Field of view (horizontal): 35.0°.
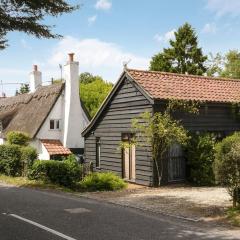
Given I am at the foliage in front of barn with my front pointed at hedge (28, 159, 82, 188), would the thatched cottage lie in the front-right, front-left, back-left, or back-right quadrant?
front-right

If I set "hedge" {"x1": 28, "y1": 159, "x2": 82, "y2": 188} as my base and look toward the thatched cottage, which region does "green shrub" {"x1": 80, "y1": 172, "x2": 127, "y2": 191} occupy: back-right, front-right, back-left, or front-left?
back-right

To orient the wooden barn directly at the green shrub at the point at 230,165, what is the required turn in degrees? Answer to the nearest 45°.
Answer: approximately 45° to its left

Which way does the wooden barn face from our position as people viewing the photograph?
facing the viewer and to the left of the viewer

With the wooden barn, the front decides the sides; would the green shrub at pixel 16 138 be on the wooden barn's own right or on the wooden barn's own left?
on the wooden barn's own right

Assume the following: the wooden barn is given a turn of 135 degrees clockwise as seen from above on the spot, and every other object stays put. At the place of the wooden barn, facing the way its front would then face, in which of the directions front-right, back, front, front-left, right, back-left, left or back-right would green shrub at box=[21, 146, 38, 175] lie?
left

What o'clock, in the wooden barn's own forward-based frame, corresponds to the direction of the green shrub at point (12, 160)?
The green shrub is roughly at 2 o'clock from the wooden barn.

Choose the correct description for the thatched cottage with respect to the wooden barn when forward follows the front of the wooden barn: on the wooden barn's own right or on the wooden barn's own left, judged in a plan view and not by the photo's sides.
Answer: on the wooden barn's own right
